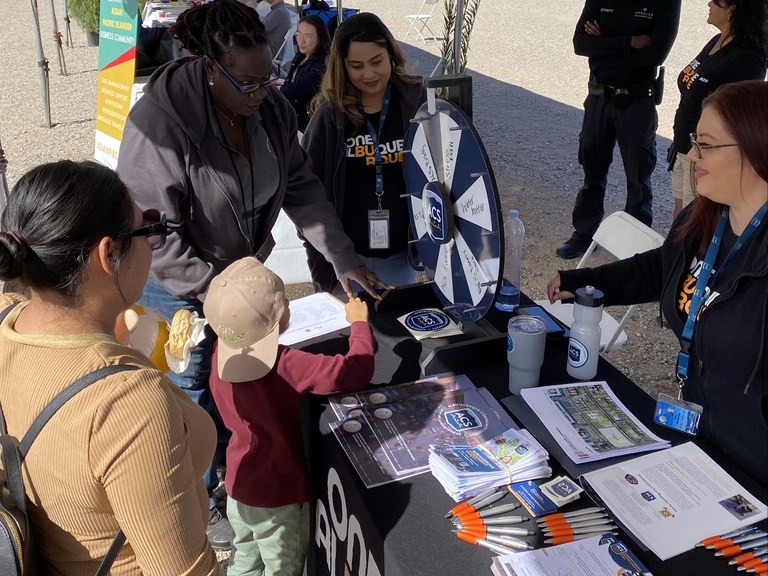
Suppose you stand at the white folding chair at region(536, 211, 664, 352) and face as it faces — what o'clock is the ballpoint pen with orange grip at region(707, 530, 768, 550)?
The ballpoint pen with orange grip is roughly at 10 o'clock from the white folding chair.

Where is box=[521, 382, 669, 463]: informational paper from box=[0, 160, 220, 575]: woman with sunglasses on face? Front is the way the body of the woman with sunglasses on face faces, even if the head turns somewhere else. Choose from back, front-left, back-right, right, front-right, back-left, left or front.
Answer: front-right

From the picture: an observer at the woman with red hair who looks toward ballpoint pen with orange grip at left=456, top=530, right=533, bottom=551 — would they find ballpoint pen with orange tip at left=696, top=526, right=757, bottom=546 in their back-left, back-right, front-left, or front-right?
front-left

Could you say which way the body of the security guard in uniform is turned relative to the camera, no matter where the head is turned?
toward the camera

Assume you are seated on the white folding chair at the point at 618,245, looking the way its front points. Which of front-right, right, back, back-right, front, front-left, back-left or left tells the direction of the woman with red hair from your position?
front-left

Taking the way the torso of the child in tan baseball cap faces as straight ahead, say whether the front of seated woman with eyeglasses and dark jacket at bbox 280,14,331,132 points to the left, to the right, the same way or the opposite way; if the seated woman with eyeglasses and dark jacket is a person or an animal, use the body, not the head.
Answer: the opposite way

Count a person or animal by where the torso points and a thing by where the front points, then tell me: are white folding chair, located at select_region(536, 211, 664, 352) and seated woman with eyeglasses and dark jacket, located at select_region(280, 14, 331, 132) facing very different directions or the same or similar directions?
same or similar directions

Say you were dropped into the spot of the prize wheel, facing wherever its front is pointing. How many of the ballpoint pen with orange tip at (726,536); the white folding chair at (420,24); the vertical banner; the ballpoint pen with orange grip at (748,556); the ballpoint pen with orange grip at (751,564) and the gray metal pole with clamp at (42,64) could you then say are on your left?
3

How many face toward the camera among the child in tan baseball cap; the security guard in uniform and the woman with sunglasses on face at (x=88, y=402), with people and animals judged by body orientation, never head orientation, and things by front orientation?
1

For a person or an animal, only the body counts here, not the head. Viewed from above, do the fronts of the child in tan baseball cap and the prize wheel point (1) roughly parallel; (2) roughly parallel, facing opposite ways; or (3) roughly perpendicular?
roughly parallel, facing opposite ways

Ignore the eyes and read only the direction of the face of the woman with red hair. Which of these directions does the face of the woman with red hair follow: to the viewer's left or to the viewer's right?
to the viewer's left

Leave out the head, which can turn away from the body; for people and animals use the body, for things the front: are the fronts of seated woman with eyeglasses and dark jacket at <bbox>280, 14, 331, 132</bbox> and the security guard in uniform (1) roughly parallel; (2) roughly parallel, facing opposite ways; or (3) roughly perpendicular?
roughly parallel

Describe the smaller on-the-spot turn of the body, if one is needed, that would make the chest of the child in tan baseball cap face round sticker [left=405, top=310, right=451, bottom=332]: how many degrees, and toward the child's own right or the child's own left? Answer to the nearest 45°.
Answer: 0° — they already face it

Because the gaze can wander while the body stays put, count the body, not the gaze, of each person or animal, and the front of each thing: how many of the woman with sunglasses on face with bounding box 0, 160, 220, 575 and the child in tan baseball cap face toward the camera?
0

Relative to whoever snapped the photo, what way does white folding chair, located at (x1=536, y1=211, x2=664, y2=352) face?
facing the viewer and to the left of the viewer

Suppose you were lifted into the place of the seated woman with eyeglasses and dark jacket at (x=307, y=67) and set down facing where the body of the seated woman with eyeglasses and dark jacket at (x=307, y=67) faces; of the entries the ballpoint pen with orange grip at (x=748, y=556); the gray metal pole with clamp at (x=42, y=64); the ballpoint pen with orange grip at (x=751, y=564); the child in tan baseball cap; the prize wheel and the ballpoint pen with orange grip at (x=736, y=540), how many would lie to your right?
1

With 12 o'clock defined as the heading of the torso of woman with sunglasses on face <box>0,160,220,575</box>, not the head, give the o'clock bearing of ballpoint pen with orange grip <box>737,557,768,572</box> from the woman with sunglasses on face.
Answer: The ballpoint pen with orange grip is roughly at 2 o'clock from the woman with sunglasses on face.
